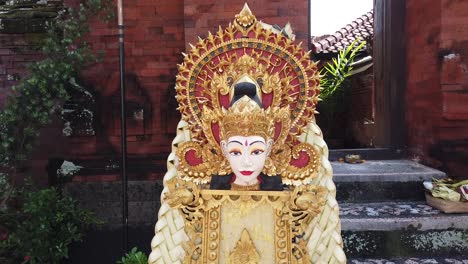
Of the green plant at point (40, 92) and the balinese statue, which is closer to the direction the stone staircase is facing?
the balinese statue

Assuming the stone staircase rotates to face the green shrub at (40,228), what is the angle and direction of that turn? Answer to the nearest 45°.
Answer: approximately 90° to its right

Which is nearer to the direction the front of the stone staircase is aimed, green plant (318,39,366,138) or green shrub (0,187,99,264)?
the green shrub

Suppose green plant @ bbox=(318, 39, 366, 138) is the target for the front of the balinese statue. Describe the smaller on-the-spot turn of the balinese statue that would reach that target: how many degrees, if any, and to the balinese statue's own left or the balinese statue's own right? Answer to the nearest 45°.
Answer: approximately 180°

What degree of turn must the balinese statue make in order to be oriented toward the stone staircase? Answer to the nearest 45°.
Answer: approximately 135° to its left

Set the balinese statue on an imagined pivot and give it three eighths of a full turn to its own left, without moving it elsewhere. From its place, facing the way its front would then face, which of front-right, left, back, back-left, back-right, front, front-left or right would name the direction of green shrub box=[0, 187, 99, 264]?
left

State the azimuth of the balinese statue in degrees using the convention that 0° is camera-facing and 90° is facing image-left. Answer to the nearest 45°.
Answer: approximately 0°

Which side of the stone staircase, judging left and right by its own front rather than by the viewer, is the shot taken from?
front

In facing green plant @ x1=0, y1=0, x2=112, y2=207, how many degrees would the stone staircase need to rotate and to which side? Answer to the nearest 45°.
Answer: approximately 90° to its right

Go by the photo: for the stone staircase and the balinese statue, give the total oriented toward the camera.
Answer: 2

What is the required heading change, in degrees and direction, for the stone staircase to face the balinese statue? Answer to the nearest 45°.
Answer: approximately 45° to its right

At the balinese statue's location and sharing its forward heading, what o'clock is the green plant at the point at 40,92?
The green plant is roughly at 4 o'clock from the balinese statue.
